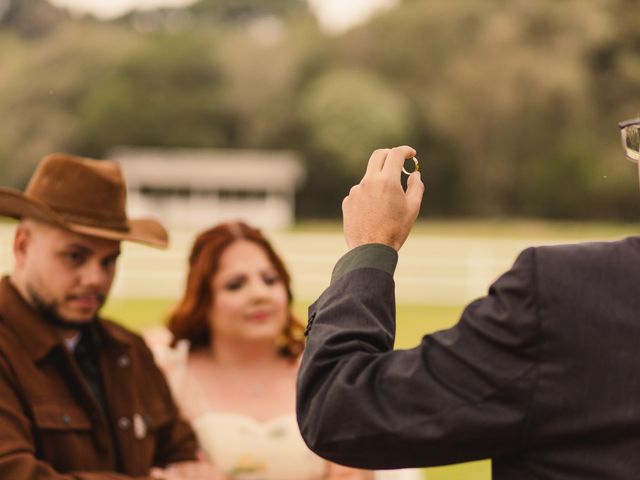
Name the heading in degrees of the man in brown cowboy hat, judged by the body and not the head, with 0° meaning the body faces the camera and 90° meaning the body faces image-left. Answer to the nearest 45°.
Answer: approximately 315°

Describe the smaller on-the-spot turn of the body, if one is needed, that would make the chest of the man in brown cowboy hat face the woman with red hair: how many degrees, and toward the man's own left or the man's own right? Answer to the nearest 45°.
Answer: approximately 90° to the man's own left
